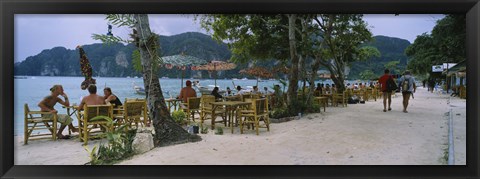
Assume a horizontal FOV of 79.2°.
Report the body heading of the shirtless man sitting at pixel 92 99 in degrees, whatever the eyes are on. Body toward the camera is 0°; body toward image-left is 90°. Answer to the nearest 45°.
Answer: approximately 180°

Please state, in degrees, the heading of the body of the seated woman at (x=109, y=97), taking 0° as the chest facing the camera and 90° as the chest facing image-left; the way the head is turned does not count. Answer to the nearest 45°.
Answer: approximately 90°
